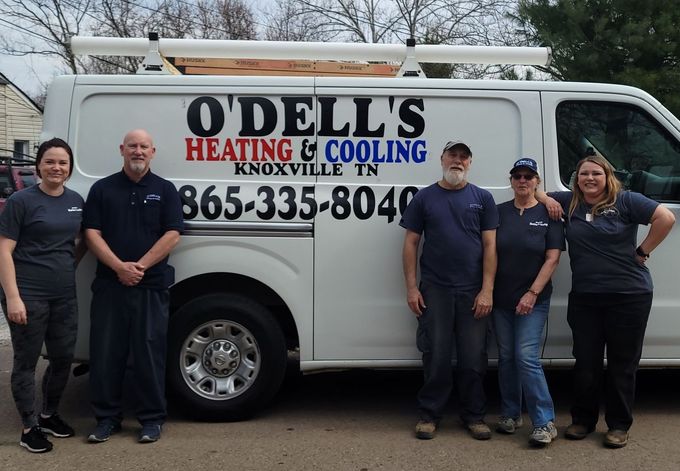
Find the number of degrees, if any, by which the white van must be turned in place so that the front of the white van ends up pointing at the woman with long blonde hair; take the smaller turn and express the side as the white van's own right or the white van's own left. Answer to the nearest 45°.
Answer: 0° — it already faces them

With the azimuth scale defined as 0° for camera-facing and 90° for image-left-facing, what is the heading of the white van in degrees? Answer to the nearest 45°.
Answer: approximately 270°

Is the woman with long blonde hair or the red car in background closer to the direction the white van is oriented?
the woman with long blonde hair

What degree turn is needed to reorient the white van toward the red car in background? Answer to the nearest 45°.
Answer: approximately 135° to its left
